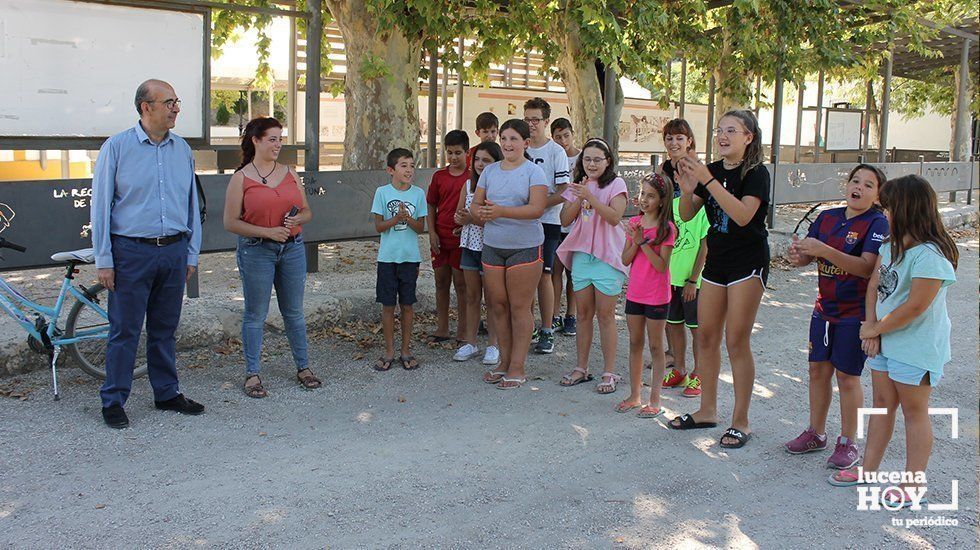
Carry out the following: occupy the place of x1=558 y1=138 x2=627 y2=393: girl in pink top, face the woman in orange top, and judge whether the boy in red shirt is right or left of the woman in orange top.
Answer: right

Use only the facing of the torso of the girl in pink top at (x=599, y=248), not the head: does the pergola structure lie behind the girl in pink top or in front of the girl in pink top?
behind

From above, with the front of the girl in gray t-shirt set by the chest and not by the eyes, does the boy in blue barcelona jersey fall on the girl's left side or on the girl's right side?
on the girl's left side

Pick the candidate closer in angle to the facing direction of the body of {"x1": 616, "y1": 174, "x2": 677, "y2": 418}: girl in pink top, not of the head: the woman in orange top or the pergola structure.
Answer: the woman in orange top

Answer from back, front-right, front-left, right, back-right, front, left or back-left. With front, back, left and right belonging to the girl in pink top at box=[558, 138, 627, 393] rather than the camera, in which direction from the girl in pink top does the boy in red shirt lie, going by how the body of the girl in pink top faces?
right

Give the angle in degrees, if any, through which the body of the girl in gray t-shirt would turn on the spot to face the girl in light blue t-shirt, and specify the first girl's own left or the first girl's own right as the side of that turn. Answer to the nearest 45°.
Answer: approximately 90° to the first girl's own left
